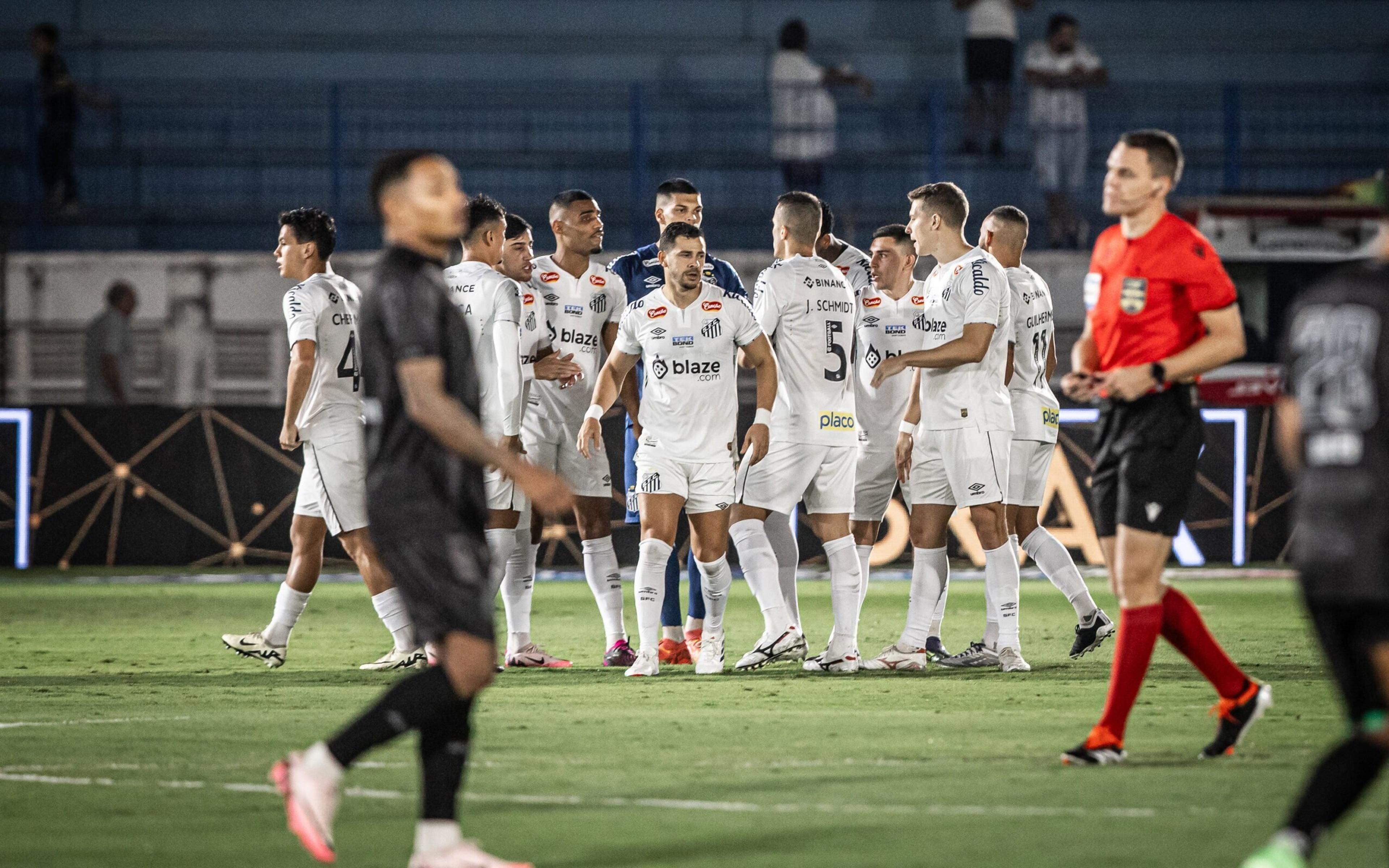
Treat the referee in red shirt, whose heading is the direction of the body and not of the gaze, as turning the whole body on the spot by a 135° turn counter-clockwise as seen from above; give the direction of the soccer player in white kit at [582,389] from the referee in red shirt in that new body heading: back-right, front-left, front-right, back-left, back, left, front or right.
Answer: back-left

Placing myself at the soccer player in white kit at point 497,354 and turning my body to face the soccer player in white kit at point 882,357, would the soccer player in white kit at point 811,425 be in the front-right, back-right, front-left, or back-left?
front-right

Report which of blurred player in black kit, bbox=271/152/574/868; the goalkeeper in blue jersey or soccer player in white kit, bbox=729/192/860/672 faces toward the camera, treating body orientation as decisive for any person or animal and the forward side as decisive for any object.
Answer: the goalkeeper in blue jersey

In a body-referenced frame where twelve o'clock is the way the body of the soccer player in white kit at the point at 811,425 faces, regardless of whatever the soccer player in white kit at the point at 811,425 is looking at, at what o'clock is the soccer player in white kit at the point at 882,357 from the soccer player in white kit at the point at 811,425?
the soccer player in white kit at the point at 882,357 is roughly at 2 o'clock from the soccer player in white kit at the point at 811,425.

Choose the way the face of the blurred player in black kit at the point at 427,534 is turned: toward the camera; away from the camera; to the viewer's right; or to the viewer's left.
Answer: to the viewer's right

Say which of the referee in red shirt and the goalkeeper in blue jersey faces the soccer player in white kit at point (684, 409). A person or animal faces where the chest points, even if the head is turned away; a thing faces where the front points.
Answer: the goalkeeper in blue jersey

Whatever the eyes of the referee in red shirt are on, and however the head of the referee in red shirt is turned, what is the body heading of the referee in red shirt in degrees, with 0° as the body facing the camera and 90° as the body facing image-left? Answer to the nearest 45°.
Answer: approximately 45°

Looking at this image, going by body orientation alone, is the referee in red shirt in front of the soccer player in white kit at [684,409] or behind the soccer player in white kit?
in front

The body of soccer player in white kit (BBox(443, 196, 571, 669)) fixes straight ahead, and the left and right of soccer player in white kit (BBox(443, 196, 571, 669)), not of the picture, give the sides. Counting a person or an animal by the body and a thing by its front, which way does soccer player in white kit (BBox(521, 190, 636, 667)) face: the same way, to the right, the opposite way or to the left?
to the right

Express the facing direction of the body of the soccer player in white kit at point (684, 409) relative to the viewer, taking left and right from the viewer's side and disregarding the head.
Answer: facing the viewer

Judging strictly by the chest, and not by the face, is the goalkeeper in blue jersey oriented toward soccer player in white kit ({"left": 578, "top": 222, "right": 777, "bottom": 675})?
yes

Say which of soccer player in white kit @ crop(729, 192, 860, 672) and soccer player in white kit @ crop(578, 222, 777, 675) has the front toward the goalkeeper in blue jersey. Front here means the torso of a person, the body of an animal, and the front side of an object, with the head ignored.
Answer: soccer player in white kit @ crop(729, 192, 860, 672)

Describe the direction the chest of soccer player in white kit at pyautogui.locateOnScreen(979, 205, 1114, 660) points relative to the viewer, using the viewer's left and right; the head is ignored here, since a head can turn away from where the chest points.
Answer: facing away from the viewer and to the left of the viewer

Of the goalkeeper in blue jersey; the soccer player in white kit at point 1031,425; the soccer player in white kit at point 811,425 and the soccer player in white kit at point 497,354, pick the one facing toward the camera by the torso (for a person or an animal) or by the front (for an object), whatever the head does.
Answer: the goalkeeper in blue jersey

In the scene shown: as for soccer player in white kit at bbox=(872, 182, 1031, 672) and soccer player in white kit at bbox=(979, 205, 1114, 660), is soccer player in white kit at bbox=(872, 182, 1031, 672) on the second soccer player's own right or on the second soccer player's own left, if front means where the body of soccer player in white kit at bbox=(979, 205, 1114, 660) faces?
on the second soccer player's own left
